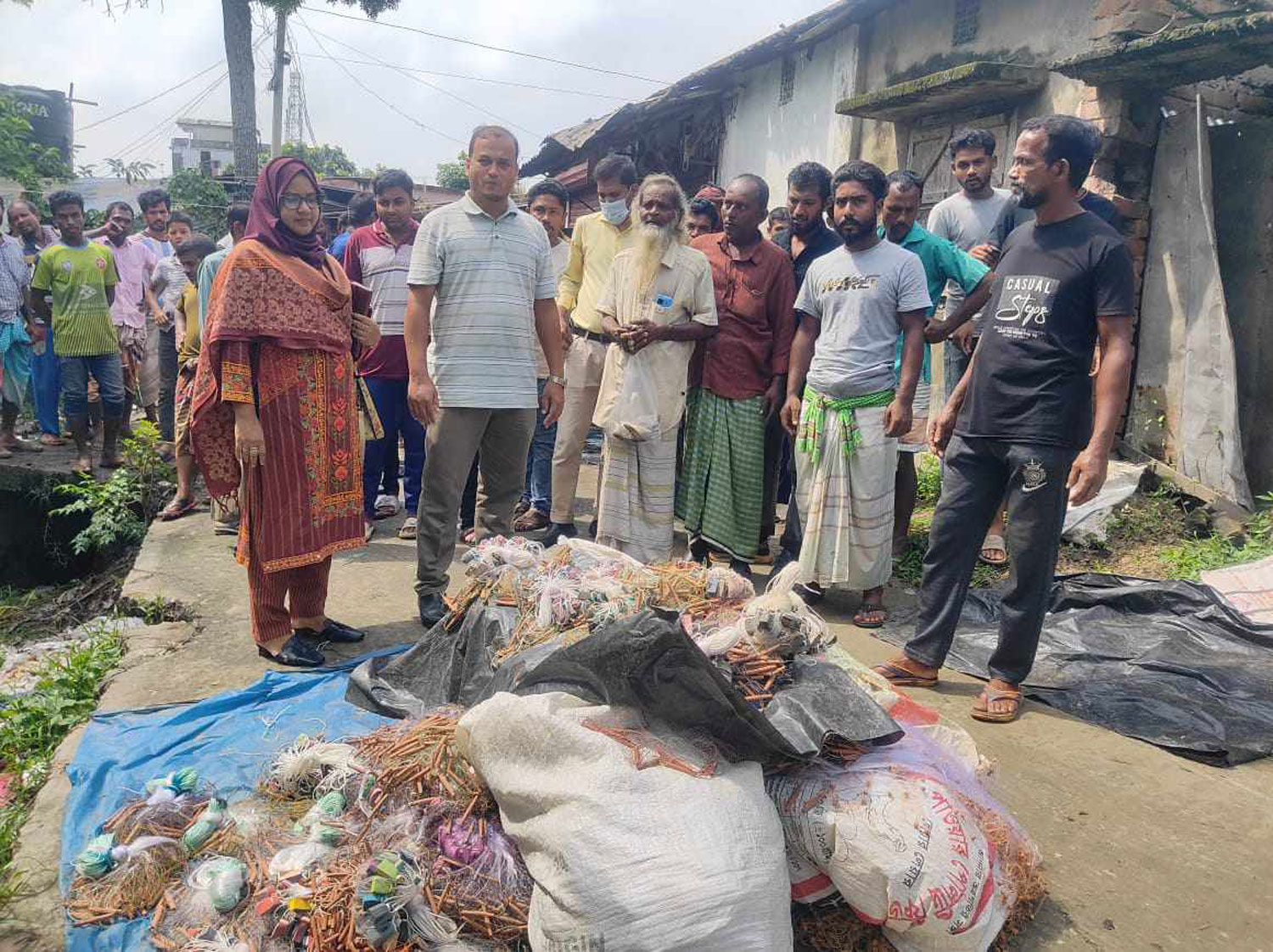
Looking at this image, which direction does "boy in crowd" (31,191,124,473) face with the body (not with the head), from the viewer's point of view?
toward the camera

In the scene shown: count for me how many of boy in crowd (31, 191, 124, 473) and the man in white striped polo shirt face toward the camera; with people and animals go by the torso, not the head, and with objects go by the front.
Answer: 2

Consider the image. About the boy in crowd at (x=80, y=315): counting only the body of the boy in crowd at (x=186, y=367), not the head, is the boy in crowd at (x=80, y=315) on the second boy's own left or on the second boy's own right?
on the second boy's own right

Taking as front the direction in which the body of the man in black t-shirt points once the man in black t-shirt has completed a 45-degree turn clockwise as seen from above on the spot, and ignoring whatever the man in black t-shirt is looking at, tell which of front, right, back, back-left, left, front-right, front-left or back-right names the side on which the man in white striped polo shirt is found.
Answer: front

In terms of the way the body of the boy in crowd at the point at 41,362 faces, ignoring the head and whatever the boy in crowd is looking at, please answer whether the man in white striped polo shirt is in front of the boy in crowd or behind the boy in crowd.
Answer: in front

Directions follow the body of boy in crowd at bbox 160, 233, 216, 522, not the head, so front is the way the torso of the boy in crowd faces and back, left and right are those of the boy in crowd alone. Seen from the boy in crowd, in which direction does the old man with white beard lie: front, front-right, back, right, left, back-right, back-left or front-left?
left

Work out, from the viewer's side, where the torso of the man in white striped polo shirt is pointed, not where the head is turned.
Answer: toward the camera

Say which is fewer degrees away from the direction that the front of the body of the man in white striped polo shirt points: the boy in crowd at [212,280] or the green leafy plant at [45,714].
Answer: the green leafy plant

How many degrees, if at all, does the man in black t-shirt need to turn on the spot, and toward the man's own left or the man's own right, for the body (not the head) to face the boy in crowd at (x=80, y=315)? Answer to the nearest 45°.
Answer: approximately 45° to the man's own right

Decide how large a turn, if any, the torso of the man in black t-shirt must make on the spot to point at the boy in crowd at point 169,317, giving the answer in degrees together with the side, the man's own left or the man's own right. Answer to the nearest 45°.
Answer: approximately 45° to the man's own right

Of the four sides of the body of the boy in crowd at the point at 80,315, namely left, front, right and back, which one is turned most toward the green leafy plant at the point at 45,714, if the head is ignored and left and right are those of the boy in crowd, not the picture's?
front
